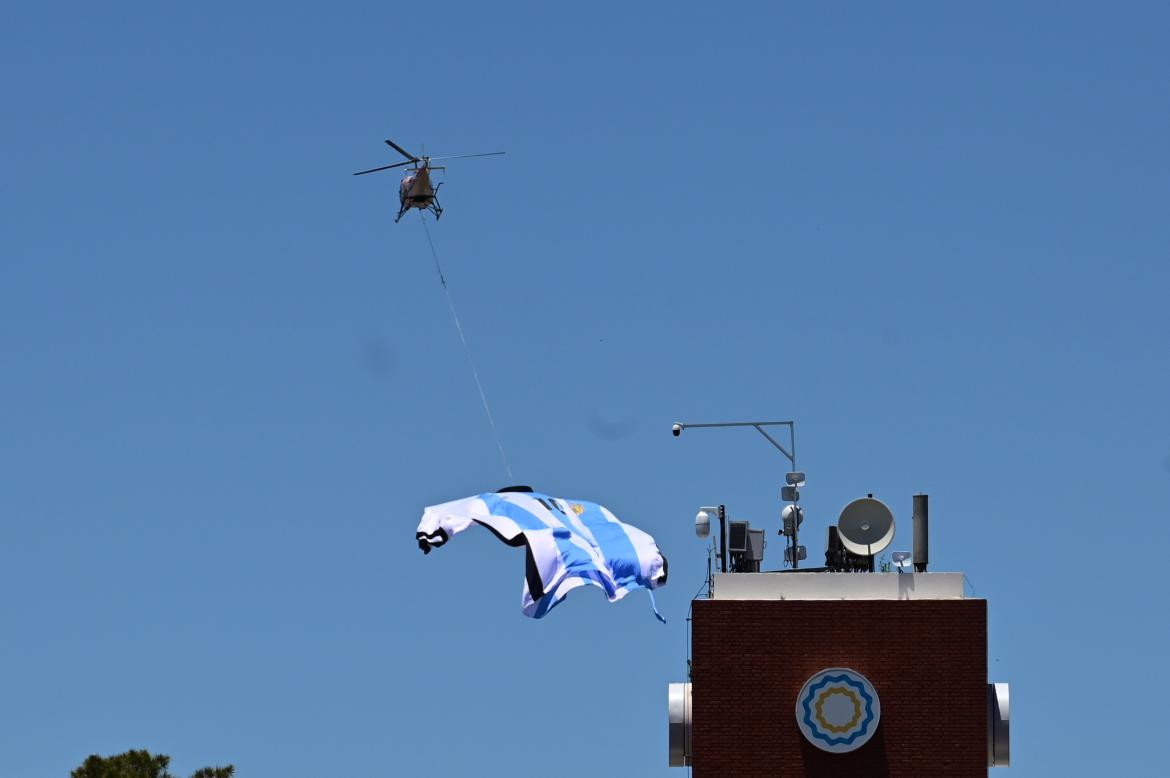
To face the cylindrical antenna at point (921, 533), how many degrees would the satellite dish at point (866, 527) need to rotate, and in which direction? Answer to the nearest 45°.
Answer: approximately 90° to its left

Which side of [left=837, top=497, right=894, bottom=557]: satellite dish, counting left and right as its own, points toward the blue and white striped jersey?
right

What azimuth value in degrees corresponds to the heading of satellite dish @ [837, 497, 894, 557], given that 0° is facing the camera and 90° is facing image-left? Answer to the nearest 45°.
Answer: approximately 0°
